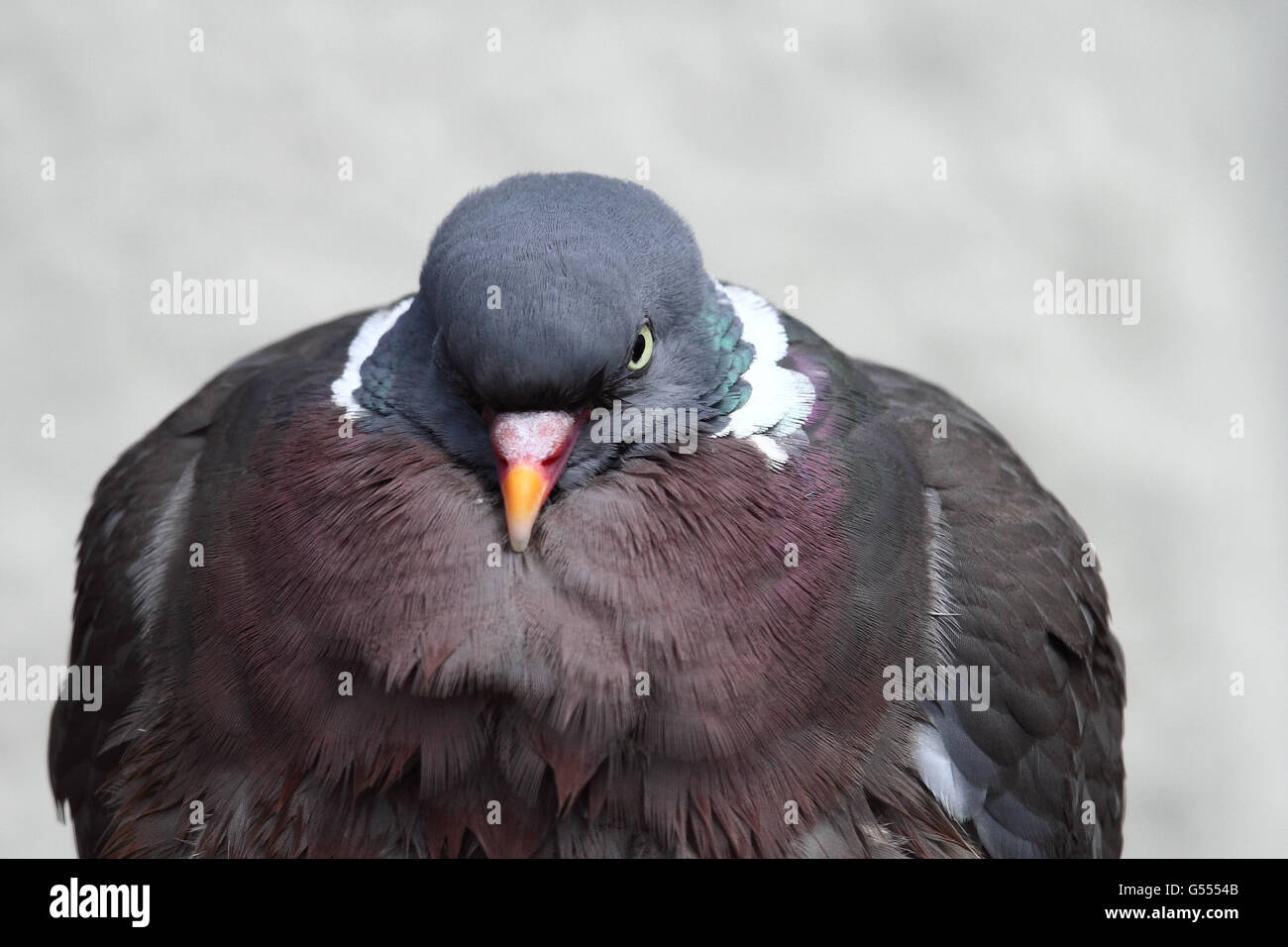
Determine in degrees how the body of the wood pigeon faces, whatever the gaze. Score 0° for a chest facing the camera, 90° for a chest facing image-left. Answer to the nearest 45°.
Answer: approximately 0°
